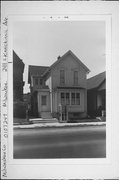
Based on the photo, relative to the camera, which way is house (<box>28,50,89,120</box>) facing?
toward the camera
